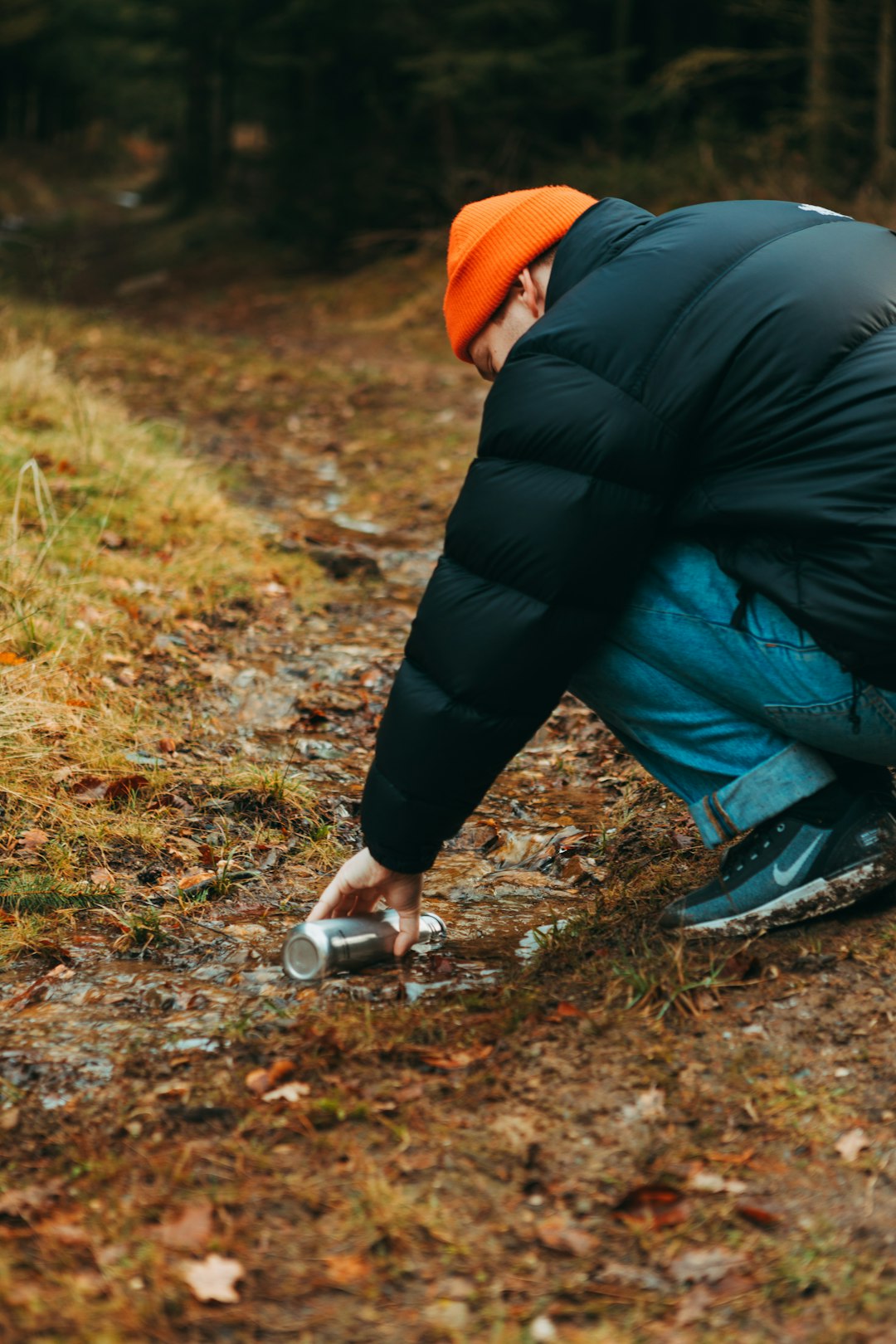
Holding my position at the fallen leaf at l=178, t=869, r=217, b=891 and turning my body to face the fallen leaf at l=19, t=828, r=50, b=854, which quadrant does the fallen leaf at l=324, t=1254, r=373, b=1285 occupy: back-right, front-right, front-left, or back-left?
back-left

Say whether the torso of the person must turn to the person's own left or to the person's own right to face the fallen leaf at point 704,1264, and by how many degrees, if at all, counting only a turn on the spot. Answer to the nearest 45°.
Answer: approximately 90° to the person's own left

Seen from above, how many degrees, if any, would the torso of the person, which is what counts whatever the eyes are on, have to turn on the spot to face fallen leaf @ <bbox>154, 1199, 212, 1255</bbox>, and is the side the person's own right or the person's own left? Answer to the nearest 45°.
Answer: approximately 45° to the person's own left

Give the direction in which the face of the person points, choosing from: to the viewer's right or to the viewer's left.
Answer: to the viewer's left

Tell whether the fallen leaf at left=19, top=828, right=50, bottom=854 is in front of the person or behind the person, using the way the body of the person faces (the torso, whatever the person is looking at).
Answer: in front

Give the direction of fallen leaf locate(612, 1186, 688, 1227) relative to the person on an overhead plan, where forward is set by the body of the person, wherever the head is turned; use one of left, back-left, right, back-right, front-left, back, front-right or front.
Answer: left

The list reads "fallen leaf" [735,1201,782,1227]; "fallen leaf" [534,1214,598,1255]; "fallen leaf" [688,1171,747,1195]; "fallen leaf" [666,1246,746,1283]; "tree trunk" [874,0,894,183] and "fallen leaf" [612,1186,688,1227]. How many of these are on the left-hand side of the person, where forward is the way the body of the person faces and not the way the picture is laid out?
5

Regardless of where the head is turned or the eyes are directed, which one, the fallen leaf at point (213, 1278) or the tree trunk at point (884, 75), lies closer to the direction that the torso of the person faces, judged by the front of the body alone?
the fallen leaf

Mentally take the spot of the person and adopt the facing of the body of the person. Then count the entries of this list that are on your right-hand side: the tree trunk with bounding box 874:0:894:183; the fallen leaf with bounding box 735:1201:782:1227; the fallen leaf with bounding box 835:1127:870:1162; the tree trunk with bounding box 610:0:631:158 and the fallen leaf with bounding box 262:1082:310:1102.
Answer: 2

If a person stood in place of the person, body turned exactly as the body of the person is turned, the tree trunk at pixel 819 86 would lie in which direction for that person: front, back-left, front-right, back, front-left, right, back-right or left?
right

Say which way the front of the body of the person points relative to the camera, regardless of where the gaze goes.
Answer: to the viewer's left
